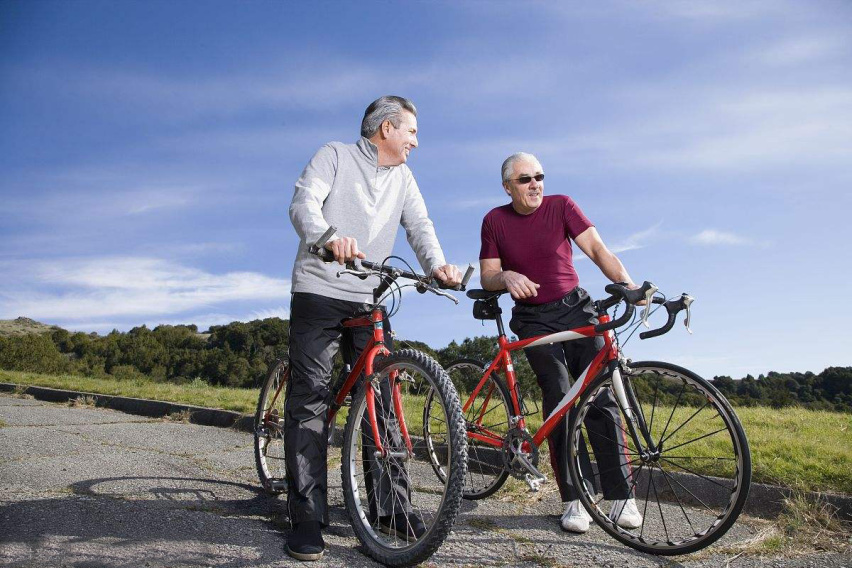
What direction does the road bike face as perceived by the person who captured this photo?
facing the viewer and to the right of the viewer

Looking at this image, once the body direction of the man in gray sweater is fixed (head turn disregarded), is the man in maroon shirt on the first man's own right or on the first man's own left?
on the first man's own left

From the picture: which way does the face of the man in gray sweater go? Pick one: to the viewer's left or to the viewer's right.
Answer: to the viewer's right

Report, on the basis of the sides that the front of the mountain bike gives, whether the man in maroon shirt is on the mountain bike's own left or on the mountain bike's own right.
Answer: on the mountain bike's own left

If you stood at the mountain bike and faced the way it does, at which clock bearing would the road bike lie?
The road bike is roughly at 10 o'clock from the mountain bike.
